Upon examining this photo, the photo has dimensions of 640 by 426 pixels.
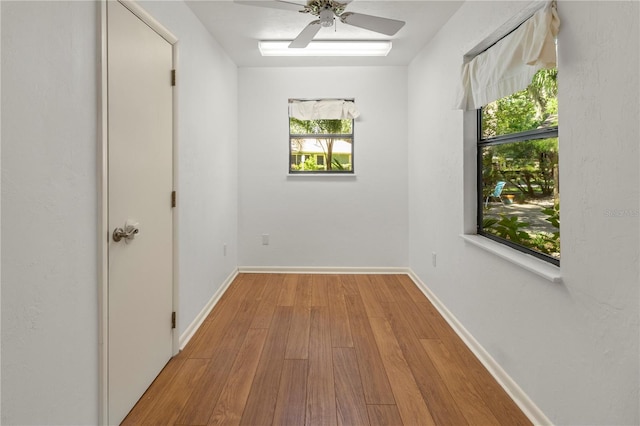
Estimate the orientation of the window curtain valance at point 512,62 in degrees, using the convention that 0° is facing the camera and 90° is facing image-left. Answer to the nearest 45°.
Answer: approximately 45°

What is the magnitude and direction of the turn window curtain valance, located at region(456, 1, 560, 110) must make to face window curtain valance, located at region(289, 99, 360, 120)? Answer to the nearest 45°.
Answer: approximately 90° to its right

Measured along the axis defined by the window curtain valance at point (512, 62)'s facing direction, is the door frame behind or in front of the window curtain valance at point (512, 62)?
in front

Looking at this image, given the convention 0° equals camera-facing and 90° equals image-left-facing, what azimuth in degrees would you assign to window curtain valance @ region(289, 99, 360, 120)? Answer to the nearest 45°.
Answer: approximately 0°

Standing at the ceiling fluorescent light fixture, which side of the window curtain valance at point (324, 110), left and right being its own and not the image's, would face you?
front

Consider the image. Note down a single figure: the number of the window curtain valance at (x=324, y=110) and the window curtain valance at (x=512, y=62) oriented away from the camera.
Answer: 0

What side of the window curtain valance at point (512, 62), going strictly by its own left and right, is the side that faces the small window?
right

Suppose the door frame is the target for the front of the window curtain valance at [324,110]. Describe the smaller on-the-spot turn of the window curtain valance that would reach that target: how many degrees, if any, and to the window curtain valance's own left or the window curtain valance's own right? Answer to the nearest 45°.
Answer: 0° — it already faces it
